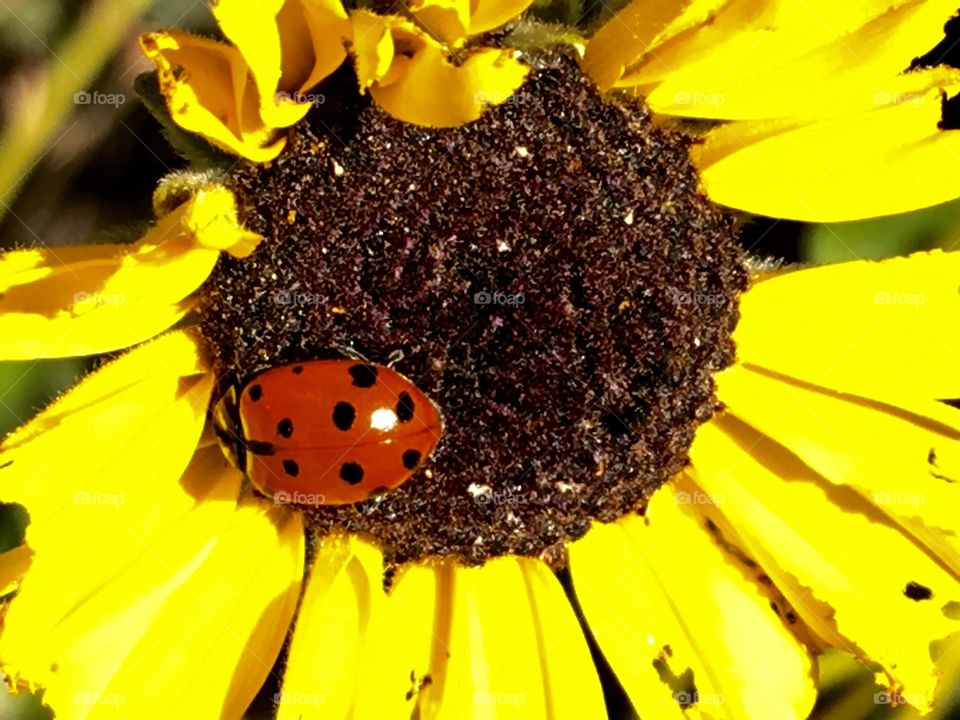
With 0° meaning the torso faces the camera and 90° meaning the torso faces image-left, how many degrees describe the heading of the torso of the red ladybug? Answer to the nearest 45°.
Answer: approximately 90°
